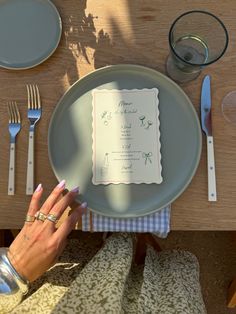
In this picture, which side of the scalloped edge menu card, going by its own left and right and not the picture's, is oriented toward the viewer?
front
